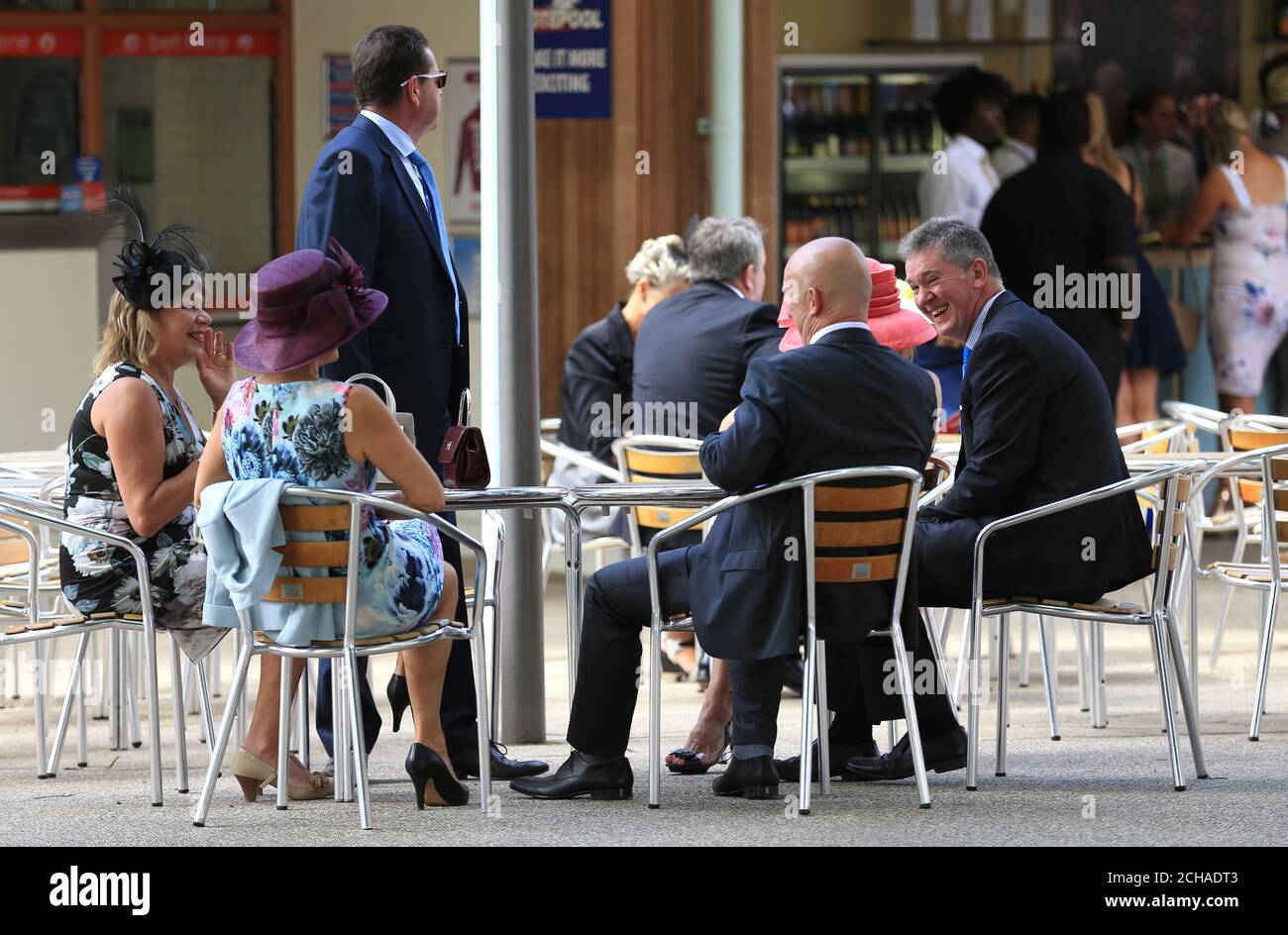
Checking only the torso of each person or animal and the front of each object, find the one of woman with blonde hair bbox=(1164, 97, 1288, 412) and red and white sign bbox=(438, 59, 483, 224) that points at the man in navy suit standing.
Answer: the red and white sign

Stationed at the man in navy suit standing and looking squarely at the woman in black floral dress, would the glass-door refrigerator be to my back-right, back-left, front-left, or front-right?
back-right

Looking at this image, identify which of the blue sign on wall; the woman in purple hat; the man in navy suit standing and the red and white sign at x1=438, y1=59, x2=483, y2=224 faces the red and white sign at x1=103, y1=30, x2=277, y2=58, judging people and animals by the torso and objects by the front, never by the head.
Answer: the woman in purple hat

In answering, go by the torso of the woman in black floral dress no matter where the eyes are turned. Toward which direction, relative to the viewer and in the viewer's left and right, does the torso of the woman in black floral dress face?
facing to the right of the viewer

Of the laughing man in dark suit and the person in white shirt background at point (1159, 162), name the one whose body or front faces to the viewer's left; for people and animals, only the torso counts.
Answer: the laughing man in dark suit

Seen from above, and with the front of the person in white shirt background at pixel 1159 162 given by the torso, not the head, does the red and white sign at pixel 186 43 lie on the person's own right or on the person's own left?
on the person's own right

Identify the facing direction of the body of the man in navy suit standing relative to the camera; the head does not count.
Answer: to the viewer's right

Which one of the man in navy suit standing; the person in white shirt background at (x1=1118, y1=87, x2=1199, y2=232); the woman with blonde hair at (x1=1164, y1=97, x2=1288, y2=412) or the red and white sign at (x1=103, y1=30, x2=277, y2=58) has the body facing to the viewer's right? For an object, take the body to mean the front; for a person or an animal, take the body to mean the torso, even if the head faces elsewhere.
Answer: the man in navy suit standing

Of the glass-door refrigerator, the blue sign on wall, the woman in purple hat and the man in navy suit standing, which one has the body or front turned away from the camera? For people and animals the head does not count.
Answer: the woman in purple hat
